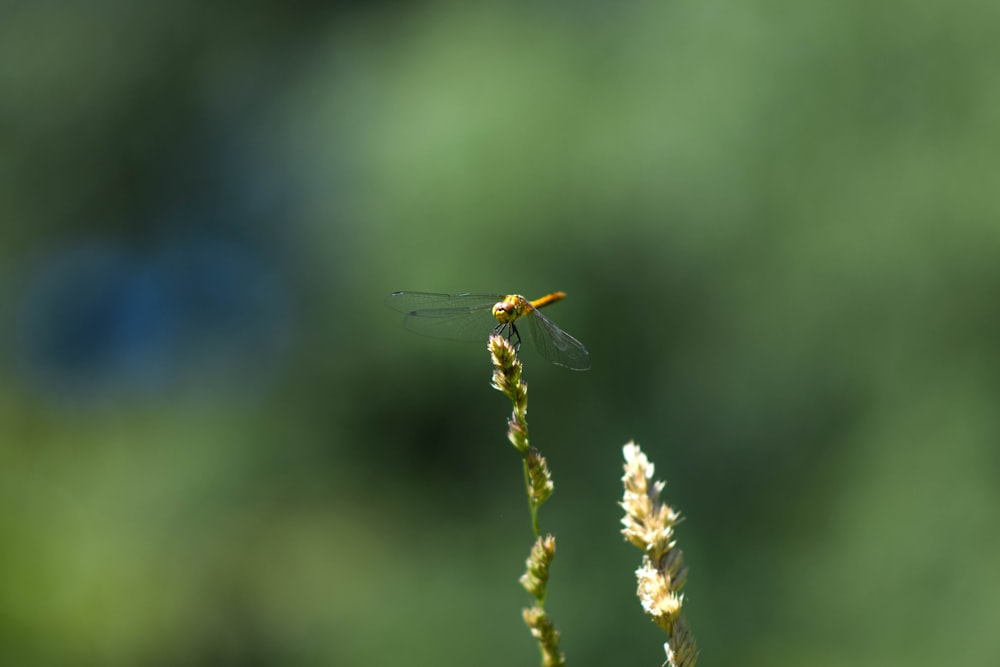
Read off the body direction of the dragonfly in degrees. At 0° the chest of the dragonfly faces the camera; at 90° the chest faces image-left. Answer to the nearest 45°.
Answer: approximately 45°
